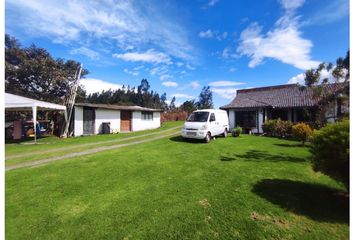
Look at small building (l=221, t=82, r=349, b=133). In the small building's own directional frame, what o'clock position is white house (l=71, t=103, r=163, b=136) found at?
The white house is roughly at 2 o'clock from the small building.

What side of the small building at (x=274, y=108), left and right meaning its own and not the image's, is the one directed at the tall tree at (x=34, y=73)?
right

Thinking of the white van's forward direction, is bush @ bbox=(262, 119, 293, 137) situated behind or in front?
behind

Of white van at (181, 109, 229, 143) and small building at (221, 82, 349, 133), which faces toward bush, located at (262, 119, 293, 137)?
the small building

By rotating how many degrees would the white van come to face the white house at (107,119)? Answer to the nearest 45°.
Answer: approximately 90° to its right

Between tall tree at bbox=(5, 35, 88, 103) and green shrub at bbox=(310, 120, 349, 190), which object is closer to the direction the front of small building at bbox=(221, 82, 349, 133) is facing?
the green shrub
